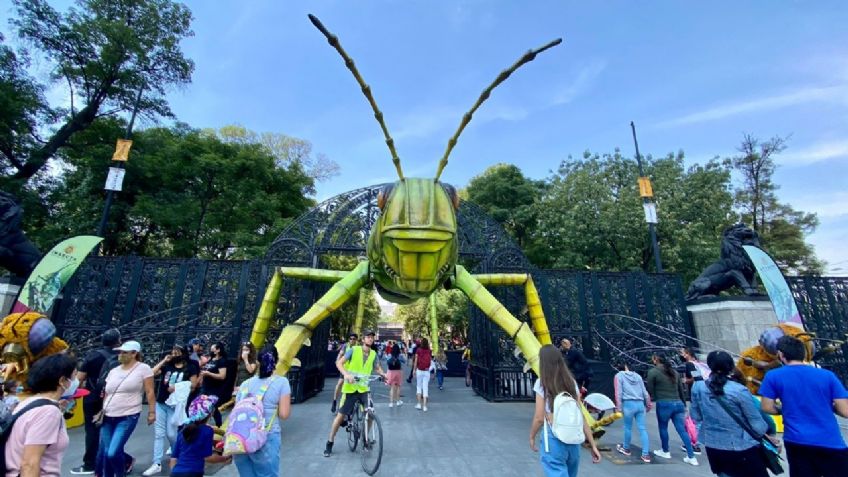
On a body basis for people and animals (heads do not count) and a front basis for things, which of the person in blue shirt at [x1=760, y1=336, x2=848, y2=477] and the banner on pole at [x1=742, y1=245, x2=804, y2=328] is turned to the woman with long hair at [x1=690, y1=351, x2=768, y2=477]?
the banner on pole

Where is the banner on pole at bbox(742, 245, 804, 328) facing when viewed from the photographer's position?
facing the viewer

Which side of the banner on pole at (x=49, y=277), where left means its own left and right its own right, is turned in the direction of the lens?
front

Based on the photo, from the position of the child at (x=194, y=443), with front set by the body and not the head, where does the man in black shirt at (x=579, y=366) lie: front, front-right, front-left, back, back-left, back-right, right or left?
front-right

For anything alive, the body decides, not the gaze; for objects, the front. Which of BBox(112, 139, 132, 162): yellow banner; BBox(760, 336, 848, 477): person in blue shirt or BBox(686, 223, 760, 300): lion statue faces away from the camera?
the person in blue shirt

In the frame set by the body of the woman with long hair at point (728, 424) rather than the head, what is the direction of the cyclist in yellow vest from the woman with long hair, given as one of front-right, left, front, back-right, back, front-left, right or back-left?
left

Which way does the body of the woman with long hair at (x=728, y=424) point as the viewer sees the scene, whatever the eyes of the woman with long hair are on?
away from the camera

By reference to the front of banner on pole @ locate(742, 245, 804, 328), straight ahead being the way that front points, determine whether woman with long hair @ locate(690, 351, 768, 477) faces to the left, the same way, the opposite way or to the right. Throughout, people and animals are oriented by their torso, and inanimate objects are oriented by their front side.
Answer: the opposite way

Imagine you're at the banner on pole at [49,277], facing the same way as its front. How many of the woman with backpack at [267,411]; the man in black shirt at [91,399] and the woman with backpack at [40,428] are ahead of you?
3

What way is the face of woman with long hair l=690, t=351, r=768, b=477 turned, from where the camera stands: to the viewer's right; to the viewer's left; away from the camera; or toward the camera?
away from the camera

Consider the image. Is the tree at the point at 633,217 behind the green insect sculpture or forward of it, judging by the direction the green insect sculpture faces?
behind

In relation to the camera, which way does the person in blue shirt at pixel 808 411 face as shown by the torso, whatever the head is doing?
away from the camera

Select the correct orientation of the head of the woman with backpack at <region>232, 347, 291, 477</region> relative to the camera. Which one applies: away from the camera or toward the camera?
away from the camera

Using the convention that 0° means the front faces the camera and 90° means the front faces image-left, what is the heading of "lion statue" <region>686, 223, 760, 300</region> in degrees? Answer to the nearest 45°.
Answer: approximately 270°

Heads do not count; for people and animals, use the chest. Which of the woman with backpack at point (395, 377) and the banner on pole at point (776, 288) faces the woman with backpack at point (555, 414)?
the banner on pole

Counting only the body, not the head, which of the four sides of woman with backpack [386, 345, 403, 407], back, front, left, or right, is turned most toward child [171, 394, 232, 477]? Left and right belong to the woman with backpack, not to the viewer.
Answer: back
